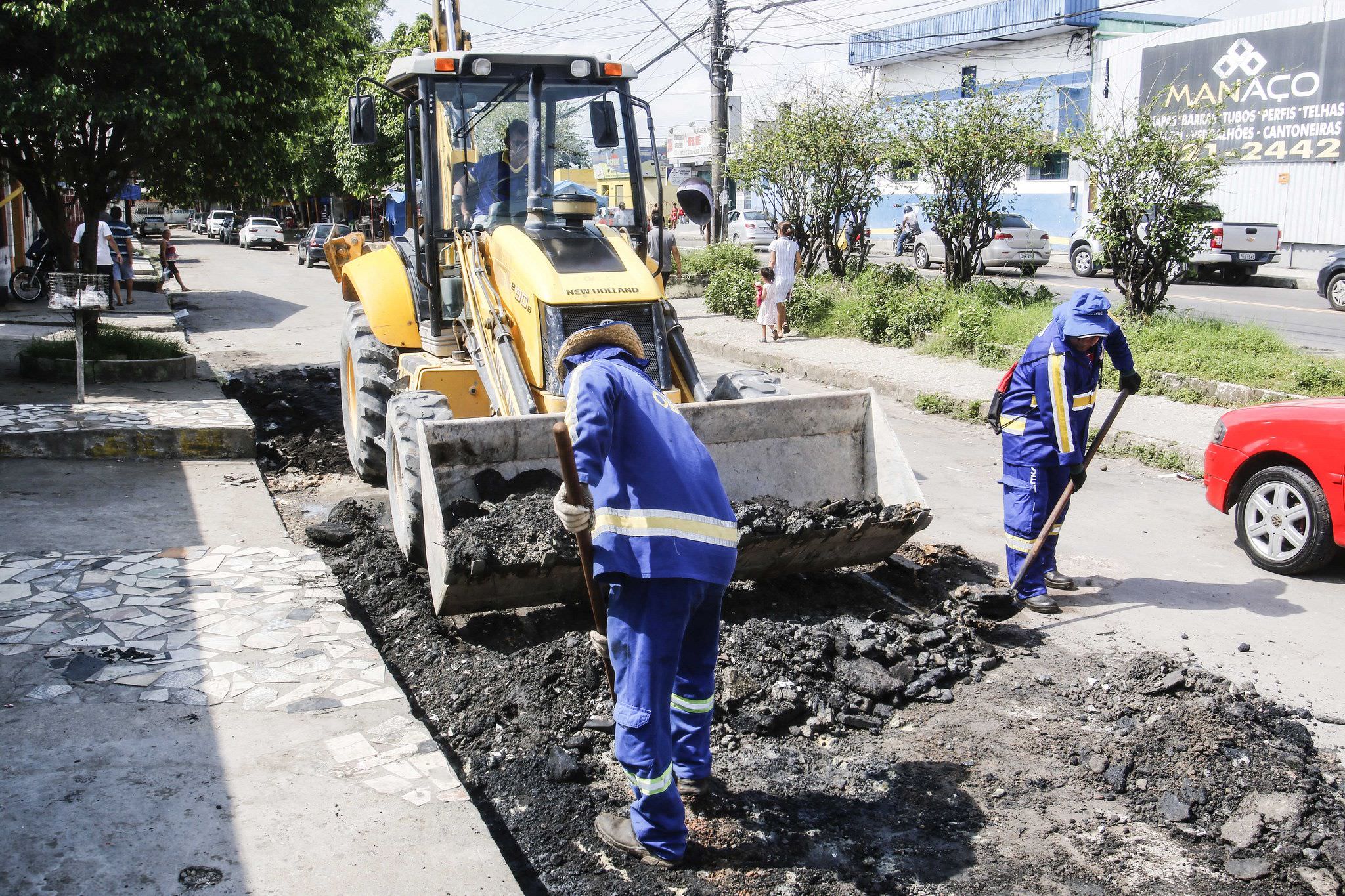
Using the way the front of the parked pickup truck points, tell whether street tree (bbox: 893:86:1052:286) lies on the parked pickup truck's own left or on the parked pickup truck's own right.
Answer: on the parked pickup truck's own left

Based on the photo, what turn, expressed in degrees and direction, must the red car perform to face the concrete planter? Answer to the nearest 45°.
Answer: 0° — it already faces it

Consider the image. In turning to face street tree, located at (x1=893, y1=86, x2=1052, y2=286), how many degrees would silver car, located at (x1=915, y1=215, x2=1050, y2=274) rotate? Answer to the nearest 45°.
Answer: approximately 135° to its left

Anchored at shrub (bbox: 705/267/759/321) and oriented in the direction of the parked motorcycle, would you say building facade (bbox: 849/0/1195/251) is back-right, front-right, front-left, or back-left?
back-right

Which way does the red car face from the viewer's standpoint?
to the viewer's left

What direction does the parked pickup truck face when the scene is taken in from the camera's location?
facing away from the viewer and to the left of the viewer

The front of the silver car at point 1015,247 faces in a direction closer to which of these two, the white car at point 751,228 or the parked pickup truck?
the white car

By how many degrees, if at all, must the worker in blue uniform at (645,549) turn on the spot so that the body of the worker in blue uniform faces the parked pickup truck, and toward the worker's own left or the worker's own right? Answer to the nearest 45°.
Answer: approximately 90° to the worker's own right

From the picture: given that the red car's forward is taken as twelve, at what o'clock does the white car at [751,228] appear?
The white car is roughly at 2 o'clock from the red car.

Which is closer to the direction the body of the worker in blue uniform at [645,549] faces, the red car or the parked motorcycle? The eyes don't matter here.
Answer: the parked motorcycle

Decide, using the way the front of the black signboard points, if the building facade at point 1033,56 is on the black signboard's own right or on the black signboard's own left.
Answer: on the black signboard's own right

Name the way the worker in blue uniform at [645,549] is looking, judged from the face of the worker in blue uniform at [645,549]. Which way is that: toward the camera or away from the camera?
away from the camera
